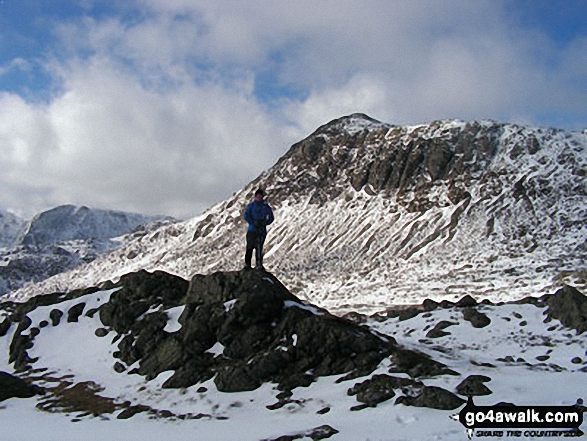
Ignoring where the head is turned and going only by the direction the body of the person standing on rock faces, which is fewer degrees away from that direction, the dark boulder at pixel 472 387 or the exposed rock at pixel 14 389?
the dark boulder

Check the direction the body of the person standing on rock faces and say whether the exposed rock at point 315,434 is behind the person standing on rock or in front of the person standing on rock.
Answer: in front

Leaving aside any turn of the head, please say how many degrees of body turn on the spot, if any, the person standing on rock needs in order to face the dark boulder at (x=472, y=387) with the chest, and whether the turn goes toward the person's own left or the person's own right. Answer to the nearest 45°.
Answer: approximately 45° to the person's own left

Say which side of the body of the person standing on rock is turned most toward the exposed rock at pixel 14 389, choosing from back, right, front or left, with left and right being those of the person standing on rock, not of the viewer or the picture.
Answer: right

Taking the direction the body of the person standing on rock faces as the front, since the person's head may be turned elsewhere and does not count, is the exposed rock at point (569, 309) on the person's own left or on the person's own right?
on the person's own left

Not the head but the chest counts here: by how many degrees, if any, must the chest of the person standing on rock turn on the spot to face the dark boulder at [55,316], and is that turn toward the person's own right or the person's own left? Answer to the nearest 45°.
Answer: approximately 135° to the person's own right

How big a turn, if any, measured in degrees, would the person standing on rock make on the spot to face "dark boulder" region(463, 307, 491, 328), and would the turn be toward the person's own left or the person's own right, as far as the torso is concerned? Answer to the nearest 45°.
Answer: approximately 90° to the person's own left

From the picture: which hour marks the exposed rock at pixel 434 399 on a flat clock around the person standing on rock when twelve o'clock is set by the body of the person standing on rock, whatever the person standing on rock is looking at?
The exposed rock is roughly at 11 o'clock from the person standing on rock.

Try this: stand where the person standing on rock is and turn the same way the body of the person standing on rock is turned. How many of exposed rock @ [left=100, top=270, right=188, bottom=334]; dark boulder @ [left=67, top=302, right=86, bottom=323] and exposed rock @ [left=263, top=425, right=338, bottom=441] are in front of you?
1

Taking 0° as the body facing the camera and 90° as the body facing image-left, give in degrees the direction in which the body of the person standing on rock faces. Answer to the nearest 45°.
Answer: approximately 0°

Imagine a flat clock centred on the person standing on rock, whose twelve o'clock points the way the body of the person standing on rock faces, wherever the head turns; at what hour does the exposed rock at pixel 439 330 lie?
The exposed rock is roughly at 8 o'clock from the person standing on rock.

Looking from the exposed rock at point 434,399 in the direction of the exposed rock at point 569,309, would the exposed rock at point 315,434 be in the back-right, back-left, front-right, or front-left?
back-left
